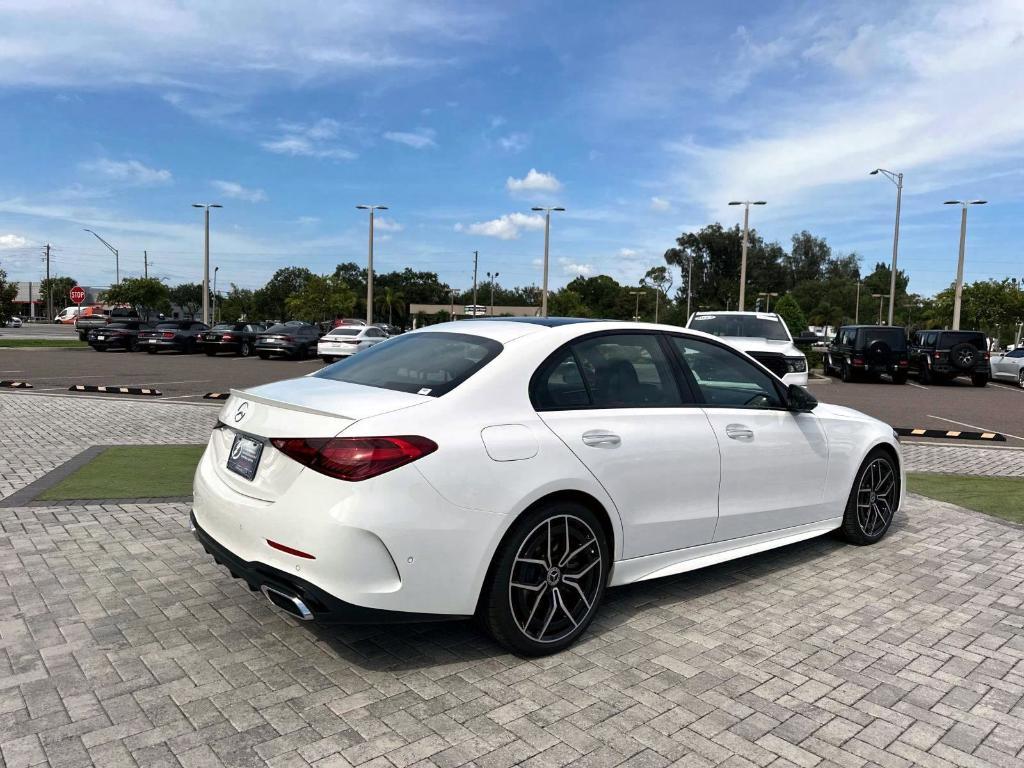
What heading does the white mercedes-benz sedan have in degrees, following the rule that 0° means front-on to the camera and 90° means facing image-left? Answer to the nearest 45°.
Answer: approximately 225°

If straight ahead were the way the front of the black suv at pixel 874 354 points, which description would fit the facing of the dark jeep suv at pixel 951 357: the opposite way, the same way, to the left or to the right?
the same way

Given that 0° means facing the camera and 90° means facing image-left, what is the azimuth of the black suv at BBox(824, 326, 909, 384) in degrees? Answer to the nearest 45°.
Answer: approximately 135°

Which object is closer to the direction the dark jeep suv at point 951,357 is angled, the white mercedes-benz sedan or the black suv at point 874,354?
the black suv

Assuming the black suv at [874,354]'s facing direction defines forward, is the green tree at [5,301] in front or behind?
in front

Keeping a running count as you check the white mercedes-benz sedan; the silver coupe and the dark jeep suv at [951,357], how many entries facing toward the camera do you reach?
0

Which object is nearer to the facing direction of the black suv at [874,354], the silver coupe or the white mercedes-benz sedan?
the silver coupe

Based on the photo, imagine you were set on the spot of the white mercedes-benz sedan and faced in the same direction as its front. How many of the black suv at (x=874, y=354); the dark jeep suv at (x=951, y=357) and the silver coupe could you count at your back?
0

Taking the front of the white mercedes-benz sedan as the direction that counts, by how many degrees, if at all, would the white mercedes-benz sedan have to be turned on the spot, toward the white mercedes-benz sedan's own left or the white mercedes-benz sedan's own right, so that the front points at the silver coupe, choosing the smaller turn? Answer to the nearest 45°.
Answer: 0° — it already faces it

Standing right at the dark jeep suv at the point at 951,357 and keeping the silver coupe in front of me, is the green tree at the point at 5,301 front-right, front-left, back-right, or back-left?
back-left

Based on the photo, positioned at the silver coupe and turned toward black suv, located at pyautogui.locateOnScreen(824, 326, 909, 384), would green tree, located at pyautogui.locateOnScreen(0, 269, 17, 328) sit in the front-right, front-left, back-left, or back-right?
front-right

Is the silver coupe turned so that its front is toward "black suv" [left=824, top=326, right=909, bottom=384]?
no

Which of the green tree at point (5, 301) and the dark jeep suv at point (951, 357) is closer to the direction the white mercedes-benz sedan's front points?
the dark jeep suv

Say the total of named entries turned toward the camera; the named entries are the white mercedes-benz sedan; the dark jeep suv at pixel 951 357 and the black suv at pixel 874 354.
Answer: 0

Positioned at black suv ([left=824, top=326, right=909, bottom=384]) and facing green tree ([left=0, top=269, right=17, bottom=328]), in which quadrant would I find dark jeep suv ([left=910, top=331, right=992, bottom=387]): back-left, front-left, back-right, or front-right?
back-right

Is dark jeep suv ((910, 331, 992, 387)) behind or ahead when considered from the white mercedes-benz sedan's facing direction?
ahead

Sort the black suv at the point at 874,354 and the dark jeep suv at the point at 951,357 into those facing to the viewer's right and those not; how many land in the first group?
0

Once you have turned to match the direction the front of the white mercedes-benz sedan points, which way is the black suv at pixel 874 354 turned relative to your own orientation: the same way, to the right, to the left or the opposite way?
to the left

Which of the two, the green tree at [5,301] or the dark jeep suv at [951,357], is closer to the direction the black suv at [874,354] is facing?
the green tree

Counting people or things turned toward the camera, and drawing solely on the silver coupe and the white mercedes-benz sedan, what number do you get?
0

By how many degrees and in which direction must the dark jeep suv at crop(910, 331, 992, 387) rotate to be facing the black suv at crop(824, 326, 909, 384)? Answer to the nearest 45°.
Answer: approximately 90° to its left

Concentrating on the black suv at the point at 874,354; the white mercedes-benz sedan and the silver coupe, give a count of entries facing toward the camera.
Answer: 0
